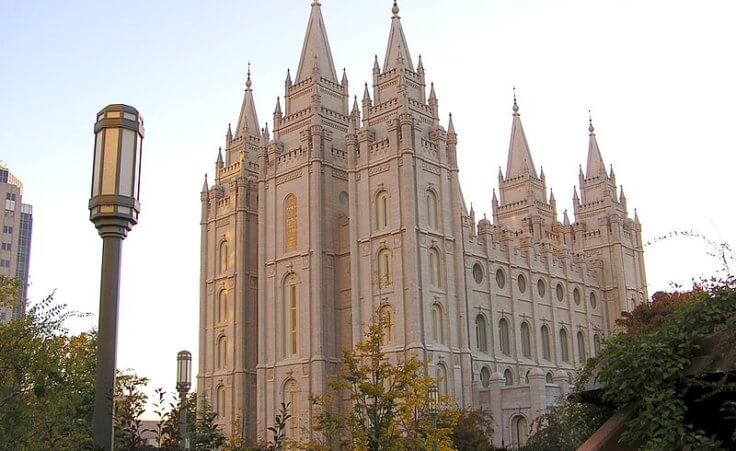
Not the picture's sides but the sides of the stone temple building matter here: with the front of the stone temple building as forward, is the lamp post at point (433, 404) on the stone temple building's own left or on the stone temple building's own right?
on the stone temple building's own left

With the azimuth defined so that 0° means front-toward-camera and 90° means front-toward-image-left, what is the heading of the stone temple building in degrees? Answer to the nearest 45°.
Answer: approximately 45°

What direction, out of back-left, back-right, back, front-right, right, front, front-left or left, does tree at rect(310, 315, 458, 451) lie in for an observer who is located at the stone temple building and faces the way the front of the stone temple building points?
front-left

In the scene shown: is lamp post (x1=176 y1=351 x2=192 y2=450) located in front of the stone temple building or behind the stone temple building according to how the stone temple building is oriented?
in front
